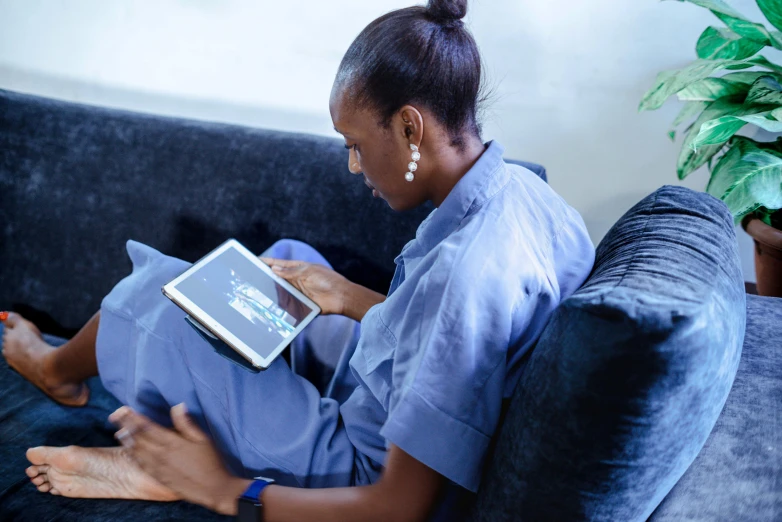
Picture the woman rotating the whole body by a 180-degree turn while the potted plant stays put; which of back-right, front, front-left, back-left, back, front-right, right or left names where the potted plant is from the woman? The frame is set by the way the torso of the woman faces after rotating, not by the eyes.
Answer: front-left

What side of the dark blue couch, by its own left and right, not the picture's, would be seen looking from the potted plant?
left

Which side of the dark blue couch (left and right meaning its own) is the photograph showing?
front

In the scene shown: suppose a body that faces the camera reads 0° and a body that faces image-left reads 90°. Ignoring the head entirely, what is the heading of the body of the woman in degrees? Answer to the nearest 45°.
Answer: approximately 90°
